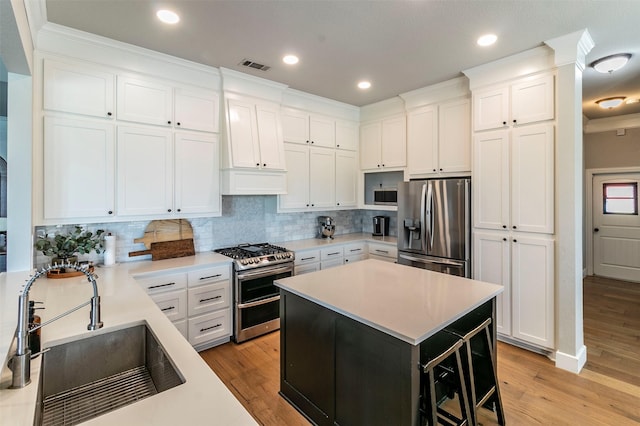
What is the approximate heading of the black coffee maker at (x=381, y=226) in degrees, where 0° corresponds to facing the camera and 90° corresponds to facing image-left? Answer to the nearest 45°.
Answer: approximately 45°

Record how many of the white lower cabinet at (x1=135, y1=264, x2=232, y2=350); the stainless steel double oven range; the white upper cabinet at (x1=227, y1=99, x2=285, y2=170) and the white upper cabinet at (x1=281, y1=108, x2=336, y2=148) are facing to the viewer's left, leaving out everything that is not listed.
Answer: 0

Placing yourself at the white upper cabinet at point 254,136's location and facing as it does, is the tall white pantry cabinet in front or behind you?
in front

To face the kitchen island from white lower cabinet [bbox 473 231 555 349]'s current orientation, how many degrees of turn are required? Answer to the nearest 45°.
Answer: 0° — it already faces it

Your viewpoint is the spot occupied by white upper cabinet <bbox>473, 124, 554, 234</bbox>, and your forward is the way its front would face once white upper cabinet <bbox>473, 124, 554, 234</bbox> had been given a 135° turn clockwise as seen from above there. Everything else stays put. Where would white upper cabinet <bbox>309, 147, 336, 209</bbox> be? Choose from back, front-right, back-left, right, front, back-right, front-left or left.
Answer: left

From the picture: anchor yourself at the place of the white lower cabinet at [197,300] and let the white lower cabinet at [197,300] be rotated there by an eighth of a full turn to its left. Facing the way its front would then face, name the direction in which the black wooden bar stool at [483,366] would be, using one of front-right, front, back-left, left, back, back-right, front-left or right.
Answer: front-right

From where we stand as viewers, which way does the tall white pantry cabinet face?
facing the viewer and to the left of the viewer

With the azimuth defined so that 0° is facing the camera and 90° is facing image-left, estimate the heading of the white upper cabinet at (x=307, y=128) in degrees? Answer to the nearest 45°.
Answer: approximately 315°

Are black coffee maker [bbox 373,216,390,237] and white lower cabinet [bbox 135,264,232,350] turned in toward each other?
no

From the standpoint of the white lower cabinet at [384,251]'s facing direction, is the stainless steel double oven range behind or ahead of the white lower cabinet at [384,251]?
ahead

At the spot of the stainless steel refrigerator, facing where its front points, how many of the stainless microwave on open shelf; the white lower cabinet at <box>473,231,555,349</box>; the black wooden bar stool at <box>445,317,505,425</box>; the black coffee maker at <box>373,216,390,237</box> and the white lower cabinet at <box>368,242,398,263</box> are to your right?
3

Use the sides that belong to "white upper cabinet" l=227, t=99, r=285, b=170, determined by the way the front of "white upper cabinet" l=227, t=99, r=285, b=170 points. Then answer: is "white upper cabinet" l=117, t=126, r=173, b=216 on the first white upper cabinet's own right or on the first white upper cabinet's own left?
on the first white upper cabinet's own right
